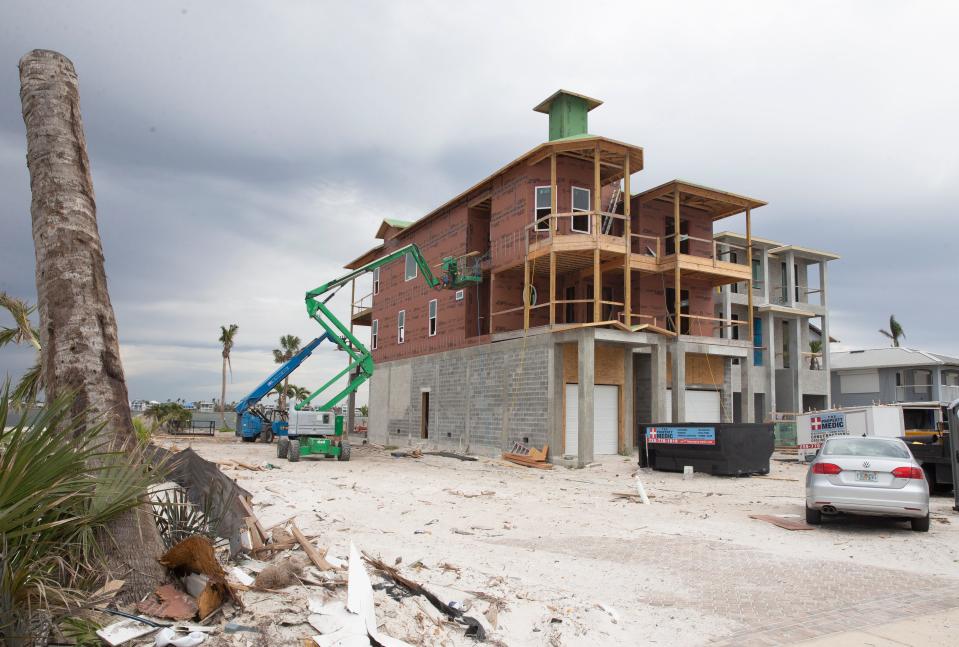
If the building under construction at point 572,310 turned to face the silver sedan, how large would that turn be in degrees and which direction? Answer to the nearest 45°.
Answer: approximately 45° to its right

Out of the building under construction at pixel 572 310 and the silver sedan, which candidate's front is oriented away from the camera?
the silver sedan

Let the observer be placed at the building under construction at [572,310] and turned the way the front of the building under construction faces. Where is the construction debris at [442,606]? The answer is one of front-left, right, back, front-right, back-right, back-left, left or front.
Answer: front-right

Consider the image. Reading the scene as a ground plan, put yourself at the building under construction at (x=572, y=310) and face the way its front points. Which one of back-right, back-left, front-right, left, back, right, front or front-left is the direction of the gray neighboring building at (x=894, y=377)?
left

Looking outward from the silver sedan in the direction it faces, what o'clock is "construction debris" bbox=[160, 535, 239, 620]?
The construction debris is roughly at 7 o'clock from the silver sedan.

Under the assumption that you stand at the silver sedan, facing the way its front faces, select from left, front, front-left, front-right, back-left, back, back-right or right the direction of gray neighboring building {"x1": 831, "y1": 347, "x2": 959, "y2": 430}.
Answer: front

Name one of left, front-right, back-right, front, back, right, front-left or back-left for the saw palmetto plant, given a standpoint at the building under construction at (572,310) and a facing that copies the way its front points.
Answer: front-right

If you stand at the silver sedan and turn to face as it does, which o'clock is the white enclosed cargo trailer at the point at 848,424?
The white enclosed cargo trailer is roughly at 12 o'clock from the silver sedan.

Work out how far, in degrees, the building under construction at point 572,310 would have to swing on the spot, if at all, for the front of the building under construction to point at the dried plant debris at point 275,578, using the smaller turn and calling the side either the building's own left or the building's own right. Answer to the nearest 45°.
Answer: approximately 45° to the building's own right

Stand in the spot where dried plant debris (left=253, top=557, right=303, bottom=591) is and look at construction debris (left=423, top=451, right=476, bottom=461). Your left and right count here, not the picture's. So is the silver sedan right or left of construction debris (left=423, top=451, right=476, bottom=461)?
right

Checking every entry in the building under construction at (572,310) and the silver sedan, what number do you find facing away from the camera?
1

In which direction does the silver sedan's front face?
away from the camera

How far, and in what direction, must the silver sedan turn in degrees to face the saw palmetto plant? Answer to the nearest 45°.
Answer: approximately 135° to its left

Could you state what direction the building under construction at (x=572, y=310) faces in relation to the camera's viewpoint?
facing the viewer and to the right of the viewer

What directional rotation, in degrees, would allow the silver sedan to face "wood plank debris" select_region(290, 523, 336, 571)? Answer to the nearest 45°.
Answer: approximately 135° to its left

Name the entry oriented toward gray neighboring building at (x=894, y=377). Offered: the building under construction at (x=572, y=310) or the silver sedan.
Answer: the silver sedan
